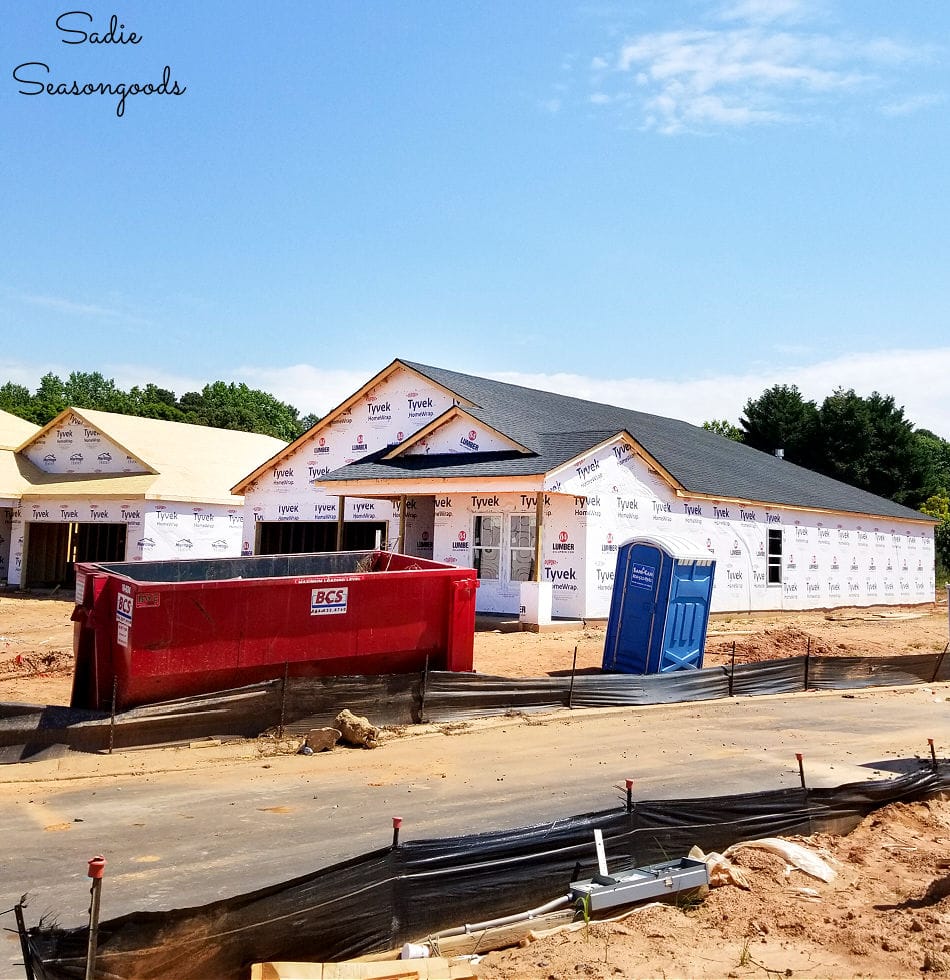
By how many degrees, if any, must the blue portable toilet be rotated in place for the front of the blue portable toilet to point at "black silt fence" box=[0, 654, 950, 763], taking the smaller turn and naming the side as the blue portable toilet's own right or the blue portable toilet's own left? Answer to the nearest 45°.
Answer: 0° — it already faces it

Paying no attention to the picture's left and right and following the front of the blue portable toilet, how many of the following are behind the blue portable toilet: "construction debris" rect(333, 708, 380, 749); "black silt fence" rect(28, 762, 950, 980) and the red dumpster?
0

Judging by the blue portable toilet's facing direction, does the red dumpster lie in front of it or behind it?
in front

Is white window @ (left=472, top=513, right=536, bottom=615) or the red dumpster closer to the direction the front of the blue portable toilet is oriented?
the red dumpster

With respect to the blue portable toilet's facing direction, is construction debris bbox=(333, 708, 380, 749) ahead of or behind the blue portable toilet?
ahead

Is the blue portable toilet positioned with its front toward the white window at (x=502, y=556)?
no

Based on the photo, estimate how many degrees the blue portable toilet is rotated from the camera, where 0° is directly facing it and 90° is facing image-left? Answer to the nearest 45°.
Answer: approximately 45°

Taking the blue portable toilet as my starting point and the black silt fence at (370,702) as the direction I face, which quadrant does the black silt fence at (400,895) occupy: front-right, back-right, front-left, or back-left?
front-left

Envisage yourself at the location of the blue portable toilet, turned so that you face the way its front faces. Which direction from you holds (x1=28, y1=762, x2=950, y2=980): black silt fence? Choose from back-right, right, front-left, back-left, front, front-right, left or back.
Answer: front-left
